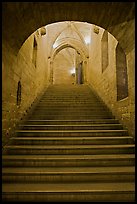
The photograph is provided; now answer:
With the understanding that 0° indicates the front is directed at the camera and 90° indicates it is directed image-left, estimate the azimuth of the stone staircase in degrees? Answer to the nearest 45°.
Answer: approximately 0°
